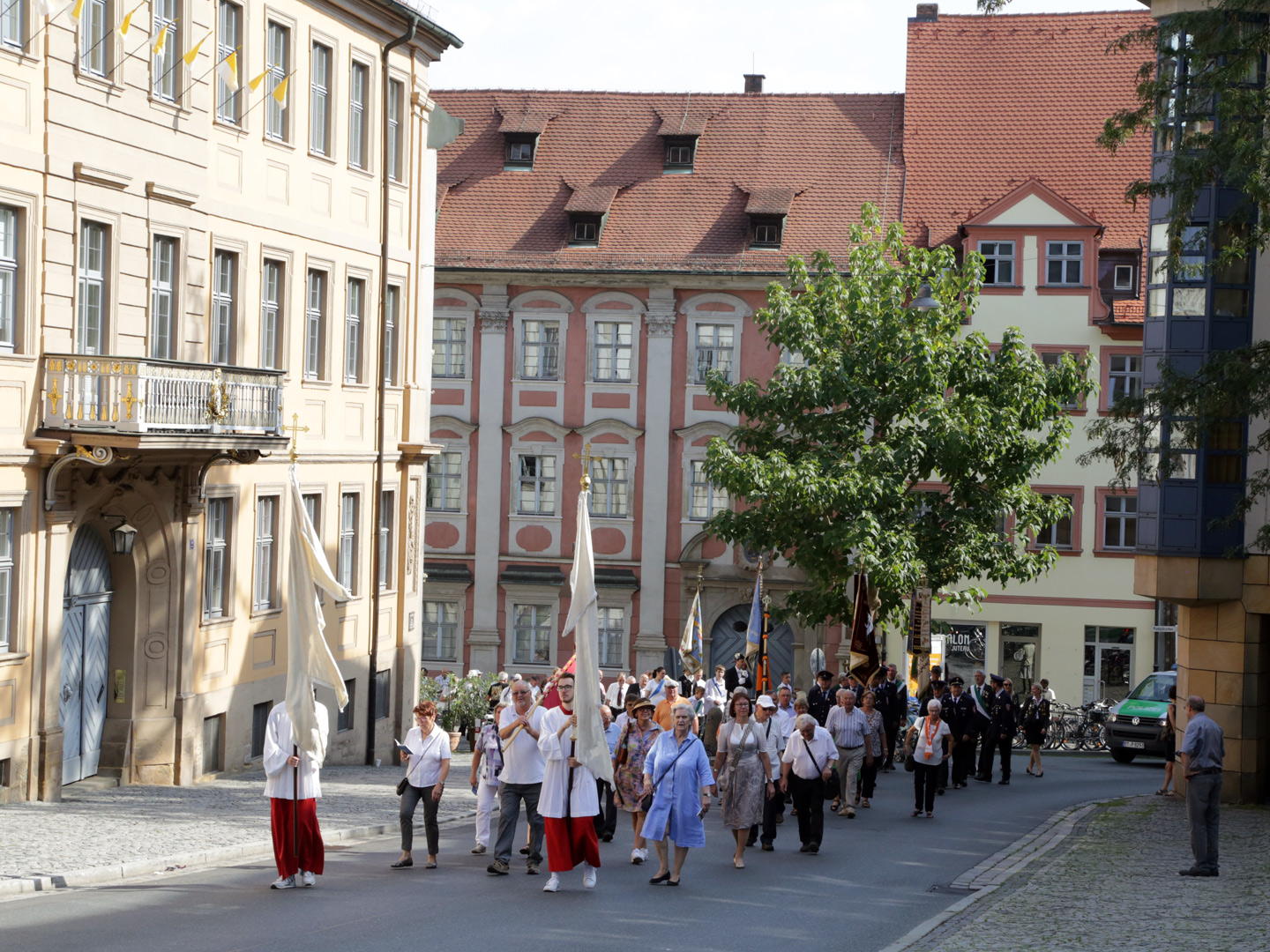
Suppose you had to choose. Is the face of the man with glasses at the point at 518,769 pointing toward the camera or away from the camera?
toward the camera

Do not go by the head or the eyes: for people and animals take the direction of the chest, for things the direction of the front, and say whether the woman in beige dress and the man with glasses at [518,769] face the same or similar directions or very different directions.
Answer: same or similar directions

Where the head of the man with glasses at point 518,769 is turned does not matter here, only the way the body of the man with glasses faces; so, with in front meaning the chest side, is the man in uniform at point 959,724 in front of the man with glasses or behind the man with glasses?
behind

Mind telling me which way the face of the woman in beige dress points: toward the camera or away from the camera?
toward the camera

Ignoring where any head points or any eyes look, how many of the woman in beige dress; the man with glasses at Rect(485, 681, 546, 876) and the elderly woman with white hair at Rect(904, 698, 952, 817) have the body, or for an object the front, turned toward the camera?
3

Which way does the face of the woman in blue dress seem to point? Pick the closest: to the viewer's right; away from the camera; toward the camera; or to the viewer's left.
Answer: toward the camera

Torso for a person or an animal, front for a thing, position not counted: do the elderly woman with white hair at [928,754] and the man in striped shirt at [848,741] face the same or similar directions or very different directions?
same or similar directions

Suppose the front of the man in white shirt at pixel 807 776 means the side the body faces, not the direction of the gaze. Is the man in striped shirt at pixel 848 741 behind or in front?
behind

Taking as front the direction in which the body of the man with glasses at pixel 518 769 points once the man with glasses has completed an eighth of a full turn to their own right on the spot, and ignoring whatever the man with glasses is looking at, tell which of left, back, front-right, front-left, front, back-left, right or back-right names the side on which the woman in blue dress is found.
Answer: back-left

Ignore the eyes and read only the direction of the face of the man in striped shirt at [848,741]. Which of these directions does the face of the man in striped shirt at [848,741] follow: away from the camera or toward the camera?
toward the camera

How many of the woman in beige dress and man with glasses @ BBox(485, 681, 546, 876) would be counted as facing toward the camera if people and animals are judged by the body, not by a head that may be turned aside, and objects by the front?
2

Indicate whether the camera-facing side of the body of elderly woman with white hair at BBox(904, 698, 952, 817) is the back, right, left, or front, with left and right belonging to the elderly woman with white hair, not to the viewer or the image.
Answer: front

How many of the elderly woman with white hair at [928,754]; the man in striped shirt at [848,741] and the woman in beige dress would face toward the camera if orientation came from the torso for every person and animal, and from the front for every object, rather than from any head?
3

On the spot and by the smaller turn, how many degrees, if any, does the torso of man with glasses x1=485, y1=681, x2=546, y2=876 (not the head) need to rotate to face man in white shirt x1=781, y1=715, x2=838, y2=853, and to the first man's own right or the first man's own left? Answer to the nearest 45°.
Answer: approximately 135° to the first man's own left

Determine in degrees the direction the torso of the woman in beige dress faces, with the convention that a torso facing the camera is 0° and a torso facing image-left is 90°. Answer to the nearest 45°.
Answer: approximately 0°

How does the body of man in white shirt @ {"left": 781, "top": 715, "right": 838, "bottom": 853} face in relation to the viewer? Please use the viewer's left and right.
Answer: facing the viewer

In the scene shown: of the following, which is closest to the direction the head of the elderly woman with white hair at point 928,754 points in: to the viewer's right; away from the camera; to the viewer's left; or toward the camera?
toward the camera
